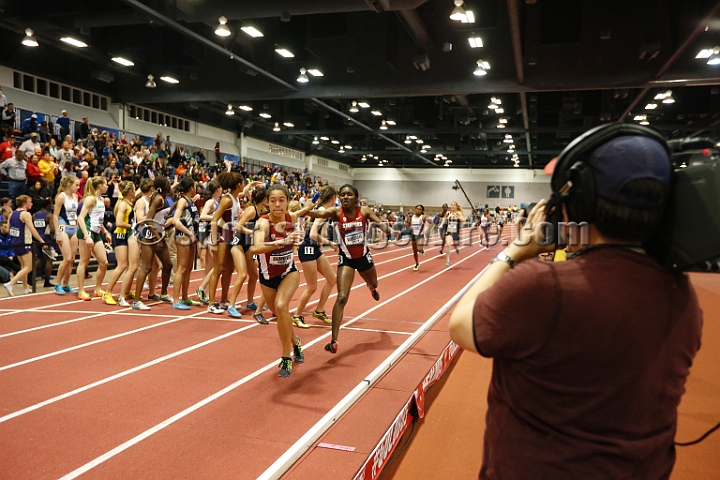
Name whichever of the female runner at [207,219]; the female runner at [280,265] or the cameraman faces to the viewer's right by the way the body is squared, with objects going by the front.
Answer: the female runner at [207,219]

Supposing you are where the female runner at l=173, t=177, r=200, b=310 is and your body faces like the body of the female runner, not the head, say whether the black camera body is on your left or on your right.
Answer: on your right

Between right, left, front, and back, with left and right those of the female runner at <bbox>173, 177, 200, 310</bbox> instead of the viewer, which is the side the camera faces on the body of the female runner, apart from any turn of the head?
right

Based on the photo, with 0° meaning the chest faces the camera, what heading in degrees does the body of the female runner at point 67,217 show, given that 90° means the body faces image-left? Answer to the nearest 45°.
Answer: approximately 315°

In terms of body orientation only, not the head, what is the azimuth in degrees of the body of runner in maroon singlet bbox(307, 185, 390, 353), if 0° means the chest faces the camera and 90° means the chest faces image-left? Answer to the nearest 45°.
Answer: approximately 0°

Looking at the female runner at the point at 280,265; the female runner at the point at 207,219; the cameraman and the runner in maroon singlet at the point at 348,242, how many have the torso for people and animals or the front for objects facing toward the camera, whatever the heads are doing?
2

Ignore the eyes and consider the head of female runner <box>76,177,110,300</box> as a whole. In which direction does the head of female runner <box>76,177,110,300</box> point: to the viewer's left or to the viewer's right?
to the viewer's right

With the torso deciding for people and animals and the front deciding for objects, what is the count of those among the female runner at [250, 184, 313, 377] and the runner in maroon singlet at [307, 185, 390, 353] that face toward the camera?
2

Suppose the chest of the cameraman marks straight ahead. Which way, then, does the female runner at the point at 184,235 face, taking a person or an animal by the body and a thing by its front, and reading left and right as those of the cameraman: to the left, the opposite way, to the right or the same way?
to the right

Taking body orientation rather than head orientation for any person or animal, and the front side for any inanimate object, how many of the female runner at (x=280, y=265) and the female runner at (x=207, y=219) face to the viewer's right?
1

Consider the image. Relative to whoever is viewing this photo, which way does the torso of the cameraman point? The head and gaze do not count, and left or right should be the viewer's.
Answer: facing away from the viewer and to the left of the viewer

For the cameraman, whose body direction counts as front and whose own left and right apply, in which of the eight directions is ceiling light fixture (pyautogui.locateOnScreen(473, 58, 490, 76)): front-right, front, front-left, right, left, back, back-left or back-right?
front-right

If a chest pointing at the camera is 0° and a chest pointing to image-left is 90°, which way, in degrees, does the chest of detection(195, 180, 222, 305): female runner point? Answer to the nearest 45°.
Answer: approximately 270°

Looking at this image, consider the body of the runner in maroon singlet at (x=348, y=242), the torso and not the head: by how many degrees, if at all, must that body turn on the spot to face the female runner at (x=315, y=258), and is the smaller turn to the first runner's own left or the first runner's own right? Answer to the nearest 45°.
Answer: approximately 135° to the first runner's own right
